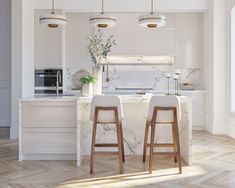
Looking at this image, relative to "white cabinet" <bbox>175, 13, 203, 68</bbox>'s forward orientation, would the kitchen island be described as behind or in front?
in front

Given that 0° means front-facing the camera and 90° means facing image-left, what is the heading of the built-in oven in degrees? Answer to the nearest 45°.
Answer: approximately 0°

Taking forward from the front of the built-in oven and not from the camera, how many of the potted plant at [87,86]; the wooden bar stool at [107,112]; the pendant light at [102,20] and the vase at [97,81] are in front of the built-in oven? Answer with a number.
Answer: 4

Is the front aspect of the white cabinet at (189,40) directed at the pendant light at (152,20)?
yes

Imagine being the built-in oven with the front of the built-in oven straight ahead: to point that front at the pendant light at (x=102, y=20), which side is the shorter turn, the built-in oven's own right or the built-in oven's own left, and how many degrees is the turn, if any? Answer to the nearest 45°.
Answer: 0° — it already faces it

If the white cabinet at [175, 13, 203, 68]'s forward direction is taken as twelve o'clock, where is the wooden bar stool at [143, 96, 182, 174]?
The wooden bar stool is roughly at 12 o'clock from the white cabinet.

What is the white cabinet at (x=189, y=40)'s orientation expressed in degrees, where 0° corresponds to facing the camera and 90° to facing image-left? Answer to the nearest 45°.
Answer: approximately 0°

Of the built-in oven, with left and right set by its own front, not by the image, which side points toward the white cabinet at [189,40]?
left

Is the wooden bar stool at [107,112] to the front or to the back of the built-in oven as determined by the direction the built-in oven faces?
to the front

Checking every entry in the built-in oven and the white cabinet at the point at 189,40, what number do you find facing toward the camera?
2

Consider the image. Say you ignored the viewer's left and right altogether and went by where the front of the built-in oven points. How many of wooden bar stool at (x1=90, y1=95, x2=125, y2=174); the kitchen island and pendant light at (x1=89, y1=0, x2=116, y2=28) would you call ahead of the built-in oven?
3

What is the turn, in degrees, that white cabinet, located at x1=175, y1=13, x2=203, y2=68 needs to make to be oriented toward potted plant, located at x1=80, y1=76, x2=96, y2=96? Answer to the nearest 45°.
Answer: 0° — it already faces it

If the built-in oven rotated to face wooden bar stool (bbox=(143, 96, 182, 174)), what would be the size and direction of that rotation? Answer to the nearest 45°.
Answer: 0° — it already faces it

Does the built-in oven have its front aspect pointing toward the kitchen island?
yes

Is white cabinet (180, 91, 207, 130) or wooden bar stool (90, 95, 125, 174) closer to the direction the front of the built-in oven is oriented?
the wooden bar stool
